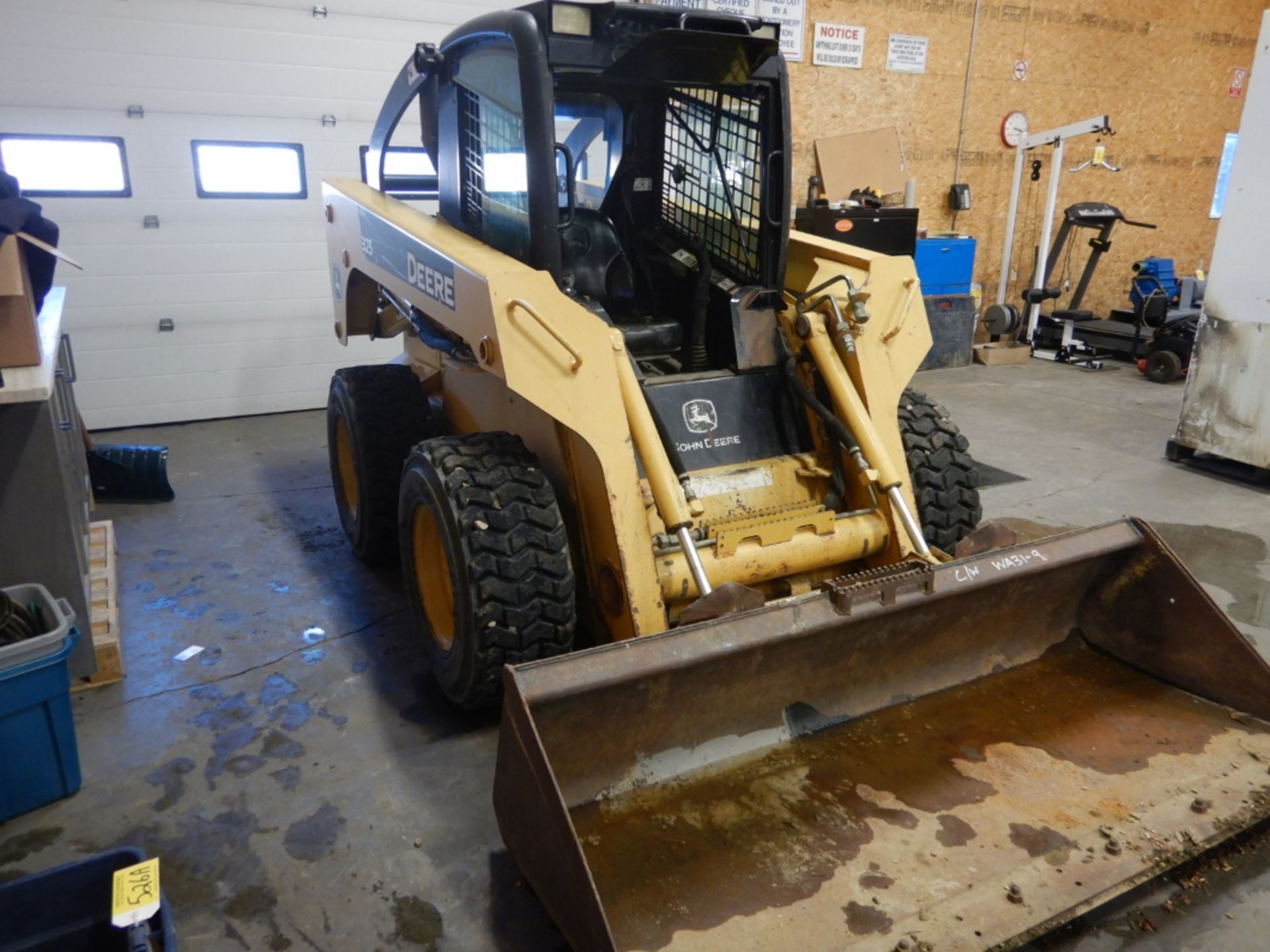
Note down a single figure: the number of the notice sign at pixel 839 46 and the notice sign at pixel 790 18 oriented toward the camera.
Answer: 2

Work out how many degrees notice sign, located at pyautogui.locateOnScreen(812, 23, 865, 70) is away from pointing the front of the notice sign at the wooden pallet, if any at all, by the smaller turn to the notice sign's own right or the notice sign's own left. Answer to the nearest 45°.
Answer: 0° — it already faces it

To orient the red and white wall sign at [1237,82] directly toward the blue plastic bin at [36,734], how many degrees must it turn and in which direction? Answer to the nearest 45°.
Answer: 0° — it already faces it

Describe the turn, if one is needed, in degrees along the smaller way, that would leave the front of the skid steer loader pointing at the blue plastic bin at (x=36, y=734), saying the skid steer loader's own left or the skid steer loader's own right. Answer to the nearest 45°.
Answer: approximately 135° to the skid steer loader's own right

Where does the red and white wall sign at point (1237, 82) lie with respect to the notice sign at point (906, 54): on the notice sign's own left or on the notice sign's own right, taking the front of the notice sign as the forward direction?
on the notice sign's own left

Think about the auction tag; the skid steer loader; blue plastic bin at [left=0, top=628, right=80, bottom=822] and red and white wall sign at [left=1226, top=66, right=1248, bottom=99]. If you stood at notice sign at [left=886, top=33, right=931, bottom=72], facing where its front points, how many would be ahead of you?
3

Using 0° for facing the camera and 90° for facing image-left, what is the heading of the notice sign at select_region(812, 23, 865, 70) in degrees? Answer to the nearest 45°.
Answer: approximately 0°

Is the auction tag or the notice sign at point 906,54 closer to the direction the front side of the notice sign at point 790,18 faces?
the auction tag

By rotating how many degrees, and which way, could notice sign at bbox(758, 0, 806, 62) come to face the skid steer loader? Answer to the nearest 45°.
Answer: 0° — it already faces it

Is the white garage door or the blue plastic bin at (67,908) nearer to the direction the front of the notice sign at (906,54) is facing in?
the blue plastic bin
